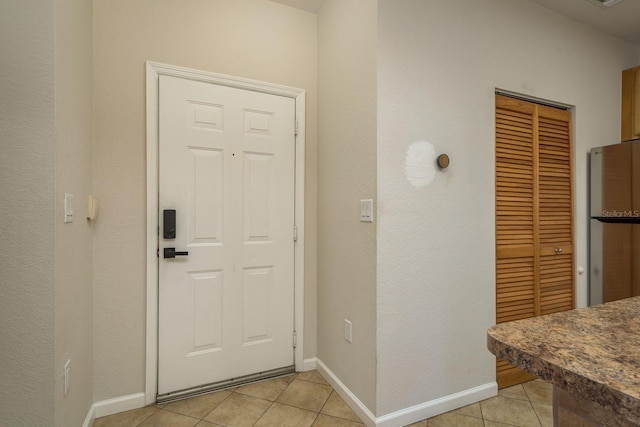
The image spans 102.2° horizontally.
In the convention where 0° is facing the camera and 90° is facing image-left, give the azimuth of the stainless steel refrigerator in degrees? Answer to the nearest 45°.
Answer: approximately 45°

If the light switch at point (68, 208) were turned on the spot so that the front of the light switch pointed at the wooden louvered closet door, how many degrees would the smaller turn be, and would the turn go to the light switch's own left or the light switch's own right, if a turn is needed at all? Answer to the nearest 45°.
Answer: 0° — it already faces it

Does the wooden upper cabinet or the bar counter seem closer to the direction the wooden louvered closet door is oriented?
the bar counter

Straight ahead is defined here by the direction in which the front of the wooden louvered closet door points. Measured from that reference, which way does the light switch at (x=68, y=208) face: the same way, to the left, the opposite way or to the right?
to the left

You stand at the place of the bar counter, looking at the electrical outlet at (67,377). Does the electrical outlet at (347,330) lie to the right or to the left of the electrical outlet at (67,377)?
right

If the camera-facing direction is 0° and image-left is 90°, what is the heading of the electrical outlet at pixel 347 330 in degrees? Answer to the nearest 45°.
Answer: approximately 45°

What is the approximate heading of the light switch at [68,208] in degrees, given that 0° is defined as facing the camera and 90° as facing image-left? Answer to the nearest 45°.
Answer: approximately 315°

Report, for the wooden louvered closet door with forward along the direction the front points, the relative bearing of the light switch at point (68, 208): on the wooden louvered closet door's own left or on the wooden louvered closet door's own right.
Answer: on the wooden louvered closet door's own right

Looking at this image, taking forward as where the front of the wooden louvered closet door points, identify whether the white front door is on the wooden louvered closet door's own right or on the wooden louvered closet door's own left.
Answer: on the wooden louvered closet door's own right

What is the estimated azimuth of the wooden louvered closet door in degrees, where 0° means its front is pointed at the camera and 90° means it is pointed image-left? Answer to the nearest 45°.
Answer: approximately 315°

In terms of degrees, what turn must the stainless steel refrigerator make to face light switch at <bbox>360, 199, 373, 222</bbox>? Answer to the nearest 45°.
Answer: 0° — it already faces it

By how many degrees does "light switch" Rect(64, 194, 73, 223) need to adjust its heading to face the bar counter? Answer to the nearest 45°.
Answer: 0° — it already faces it

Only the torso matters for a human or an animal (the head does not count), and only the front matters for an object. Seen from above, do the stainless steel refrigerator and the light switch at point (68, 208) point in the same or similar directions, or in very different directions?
very different directions
